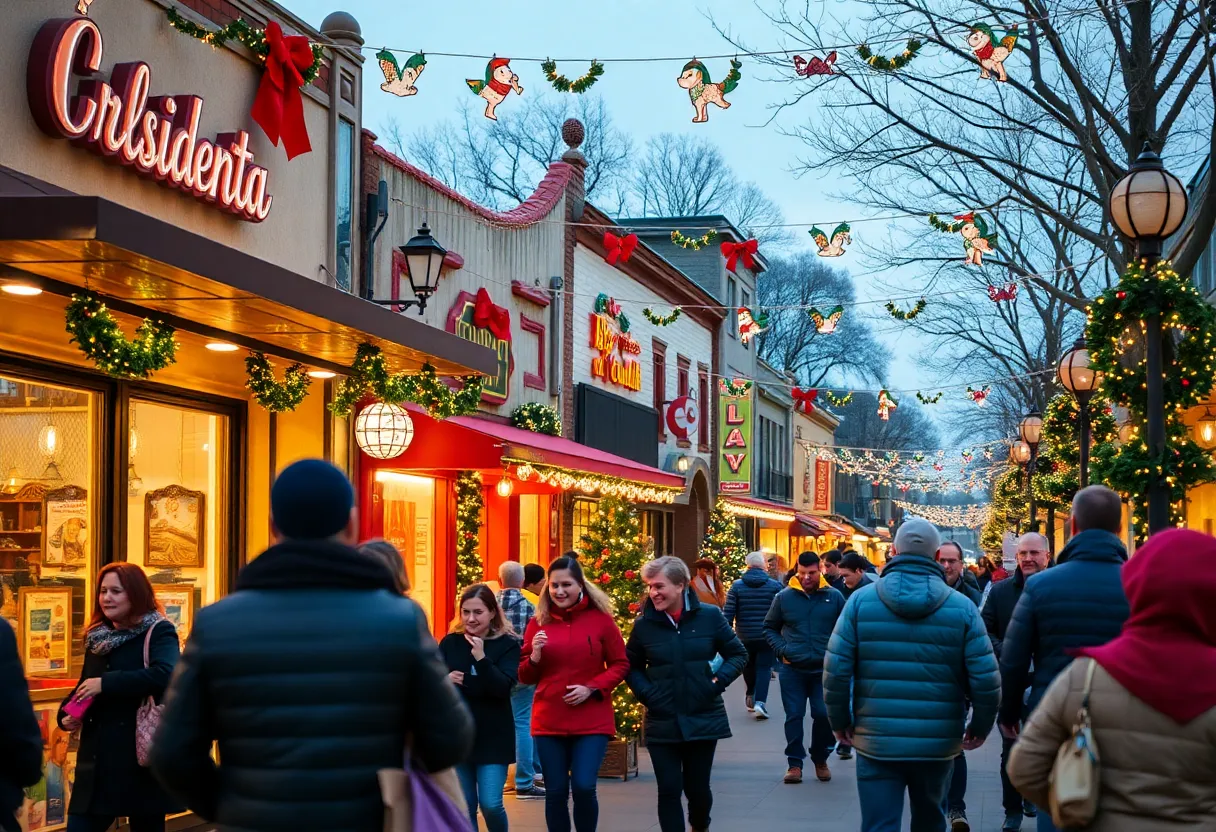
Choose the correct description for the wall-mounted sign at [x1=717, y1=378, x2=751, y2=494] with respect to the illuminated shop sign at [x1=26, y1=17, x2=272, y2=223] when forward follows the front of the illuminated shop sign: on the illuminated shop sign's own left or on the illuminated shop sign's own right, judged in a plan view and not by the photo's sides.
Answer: on the illuminated shop sign's own left

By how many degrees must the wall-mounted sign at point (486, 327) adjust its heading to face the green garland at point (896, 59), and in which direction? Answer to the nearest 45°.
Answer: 0° — it already faces it

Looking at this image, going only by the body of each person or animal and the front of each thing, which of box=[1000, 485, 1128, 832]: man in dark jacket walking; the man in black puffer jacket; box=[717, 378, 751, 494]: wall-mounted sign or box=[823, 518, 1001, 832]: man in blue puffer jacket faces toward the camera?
the wall-mounted sign

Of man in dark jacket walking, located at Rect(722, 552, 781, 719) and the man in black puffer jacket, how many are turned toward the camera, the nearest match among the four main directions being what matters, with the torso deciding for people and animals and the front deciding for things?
0

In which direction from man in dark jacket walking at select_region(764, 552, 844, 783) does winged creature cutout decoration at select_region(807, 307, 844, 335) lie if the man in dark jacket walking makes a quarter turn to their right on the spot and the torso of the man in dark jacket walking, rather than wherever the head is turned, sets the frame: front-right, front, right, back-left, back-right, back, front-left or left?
right

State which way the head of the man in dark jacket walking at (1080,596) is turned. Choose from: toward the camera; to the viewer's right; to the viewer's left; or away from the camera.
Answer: away from the camera

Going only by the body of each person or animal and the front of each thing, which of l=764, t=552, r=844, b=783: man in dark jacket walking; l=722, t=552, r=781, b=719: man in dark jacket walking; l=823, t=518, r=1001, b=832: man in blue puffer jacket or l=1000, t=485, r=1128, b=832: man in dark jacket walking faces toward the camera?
l=764, t=552, r=844, b=783: man in dark jacket walking

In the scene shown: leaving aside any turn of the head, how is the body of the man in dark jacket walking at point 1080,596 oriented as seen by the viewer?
away from the camera

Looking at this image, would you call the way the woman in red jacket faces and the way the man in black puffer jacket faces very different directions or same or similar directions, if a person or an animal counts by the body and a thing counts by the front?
very different directions

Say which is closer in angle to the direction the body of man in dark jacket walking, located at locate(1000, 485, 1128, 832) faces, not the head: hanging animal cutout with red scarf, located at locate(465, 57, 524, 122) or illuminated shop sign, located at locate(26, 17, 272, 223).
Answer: the hanging animal cutout with red scarf

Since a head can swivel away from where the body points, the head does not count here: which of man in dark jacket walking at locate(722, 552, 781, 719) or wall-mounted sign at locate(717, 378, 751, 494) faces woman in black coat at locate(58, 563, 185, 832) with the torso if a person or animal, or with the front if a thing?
the wall-mounted sign

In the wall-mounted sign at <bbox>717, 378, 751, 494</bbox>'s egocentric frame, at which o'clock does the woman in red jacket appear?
The woman in red jacket is roughly at 12 o'clock from the wall-mounted sign.
